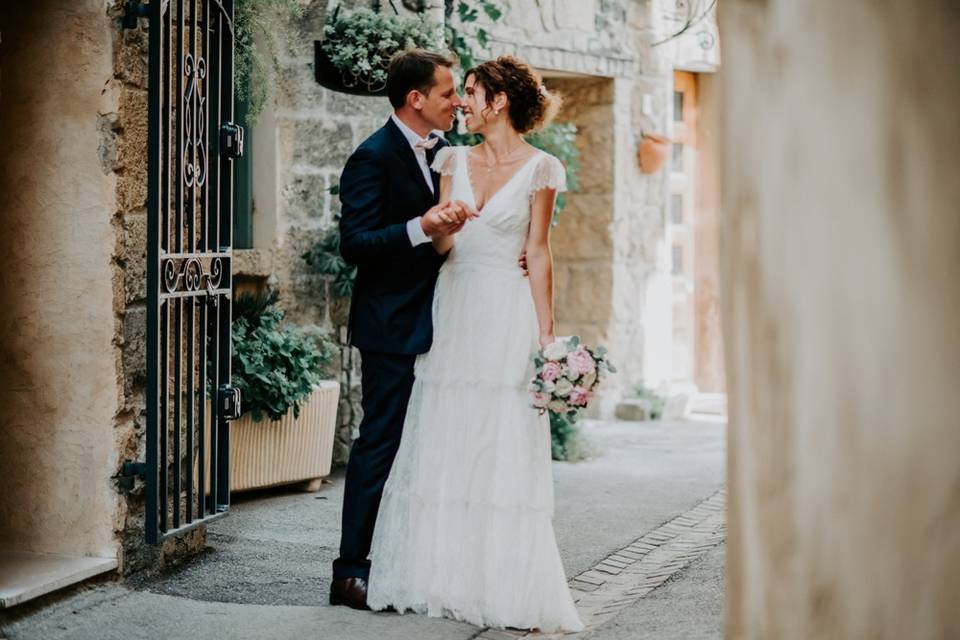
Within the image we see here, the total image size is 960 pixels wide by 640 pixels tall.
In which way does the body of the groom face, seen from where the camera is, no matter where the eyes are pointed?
to the viewer's right

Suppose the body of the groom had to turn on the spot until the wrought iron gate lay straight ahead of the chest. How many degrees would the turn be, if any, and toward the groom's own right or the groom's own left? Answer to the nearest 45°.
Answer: approximately 135° to the groom's own left

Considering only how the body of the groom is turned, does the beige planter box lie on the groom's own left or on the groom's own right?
on the groom's own left

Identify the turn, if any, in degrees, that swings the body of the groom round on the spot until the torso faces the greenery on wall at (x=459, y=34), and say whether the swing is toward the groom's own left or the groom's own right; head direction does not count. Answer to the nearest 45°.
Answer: approximately 90° to the groom's own left

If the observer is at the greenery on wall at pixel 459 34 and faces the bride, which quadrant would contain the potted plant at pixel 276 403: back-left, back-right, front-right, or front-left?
front-right

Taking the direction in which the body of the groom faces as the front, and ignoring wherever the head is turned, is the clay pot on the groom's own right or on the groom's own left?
on the groom's own left

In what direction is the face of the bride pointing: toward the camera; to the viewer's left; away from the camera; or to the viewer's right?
to the viewer's left

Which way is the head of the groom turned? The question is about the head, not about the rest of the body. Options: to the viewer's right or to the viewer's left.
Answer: to the viewer's right
